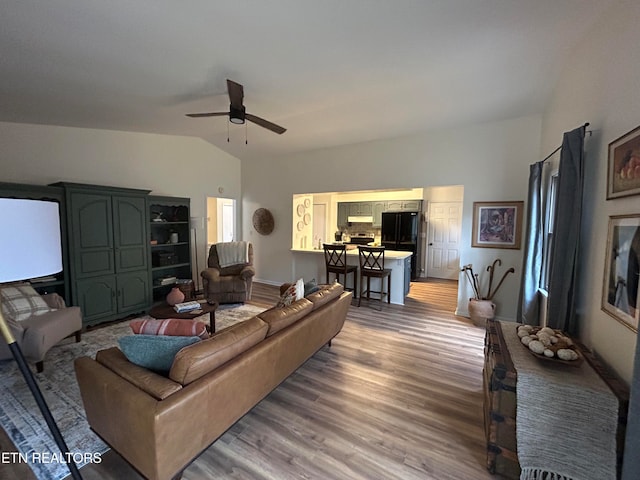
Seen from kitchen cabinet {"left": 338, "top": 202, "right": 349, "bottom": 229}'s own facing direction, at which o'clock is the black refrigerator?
The black refrigerator is roughly at 10 o'clock from the kitchen cabinet.

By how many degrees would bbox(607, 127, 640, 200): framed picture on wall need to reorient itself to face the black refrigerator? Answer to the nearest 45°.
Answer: approximately 90° to its right

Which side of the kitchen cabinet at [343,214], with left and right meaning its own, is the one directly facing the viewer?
front

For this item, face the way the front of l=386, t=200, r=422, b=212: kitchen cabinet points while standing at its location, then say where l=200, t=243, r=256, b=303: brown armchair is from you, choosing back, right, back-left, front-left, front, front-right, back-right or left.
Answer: front-right

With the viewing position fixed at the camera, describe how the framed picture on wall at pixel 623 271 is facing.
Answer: facing the viewer and to the left of the viewer

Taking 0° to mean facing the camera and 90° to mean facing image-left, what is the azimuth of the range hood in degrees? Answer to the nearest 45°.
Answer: approximately 0°

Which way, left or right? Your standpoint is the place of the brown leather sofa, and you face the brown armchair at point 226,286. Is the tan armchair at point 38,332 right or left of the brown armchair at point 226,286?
left

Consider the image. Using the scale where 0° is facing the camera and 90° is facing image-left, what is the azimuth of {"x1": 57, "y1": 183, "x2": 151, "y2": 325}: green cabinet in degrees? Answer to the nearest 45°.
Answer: approximately 315°

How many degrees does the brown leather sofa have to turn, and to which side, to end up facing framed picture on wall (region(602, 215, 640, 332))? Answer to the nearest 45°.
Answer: approximately 135° to its right

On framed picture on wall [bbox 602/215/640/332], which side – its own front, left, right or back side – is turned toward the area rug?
front

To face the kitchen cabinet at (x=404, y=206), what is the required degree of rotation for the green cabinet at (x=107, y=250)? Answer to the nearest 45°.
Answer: approximately 45° to its left

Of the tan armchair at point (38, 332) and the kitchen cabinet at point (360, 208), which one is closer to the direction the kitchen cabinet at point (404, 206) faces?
the tan armchair

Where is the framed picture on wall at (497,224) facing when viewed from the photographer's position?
facing the viewer

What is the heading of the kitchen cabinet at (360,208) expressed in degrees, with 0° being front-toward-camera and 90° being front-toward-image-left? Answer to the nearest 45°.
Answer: approximately 0°

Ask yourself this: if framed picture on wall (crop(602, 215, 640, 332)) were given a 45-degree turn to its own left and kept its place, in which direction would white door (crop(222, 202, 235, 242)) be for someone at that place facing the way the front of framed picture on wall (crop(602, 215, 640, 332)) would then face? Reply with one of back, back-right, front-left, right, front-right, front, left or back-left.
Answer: right

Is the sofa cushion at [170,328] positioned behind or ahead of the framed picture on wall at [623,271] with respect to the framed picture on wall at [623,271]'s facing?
ahead

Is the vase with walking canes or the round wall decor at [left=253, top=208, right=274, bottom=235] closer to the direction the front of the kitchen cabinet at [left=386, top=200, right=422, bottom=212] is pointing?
the vase with walking canes

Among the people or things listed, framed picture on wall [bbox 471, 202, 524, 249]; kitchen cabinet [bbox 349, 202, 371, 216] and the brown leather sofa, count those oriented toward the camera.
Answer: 2
